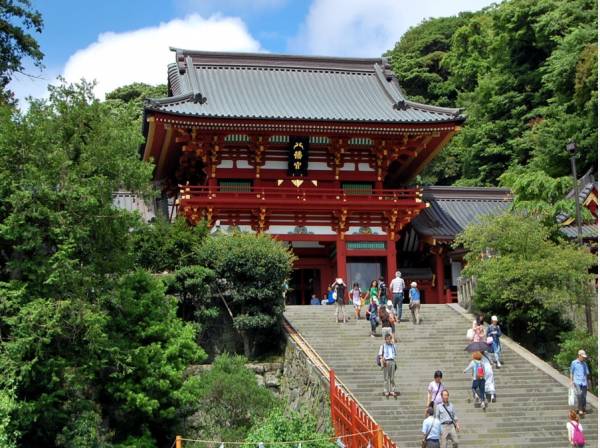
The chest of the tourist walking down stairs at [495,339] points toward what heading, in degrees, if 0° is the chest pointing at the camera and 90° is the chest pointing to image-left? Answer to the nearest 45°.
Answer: approximately 0°

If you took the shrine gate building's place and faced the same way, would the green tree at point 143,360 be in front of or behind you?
in front

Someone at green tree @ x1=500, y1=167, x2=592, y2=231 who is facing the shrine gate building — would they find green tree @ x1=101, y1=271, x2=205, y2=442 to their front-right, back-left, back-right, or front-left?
front-left

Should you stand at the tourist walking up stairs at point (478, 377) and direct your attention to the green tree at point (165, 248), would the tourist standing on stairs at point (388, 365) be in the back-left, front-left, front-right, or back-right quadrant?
front-left

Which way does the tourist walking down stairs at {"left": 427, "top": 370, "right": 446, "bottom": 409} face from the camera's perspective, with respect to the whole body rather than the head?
toward the camera

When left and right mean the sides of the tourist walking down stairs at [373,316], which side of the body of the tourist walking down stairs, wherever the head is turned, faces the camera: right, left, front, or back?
front

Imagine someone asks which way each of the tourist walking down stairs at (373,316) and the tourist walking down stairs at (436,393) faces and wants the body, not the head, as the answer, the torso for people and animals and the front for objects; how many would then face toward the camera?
2

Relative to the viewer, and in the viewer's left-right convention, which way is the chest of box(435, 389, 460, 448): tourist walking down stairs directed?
facing the viewer

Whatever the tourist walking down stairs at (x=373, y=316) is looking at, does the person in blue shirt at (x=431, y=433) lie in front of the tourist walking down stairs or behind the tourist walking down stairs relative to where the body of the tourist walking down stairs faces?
in front
